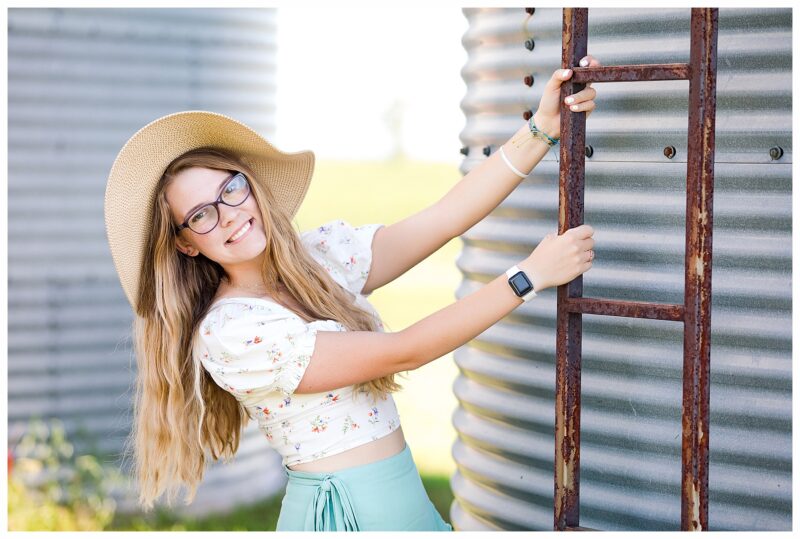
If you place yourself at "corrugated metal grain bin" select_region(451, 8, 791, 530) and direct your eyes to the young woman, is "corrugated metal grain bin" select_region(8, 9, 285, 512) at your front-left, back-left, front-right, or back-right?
front-right

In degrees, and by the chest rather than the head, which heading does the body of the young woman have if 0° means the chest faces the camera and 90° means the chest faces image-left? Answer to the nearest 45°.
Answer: approximately 315°

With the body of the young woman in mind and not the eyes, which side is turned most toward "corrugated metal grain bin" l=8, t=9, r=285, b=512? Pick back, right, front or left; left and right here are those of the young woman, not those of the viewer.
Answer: back
